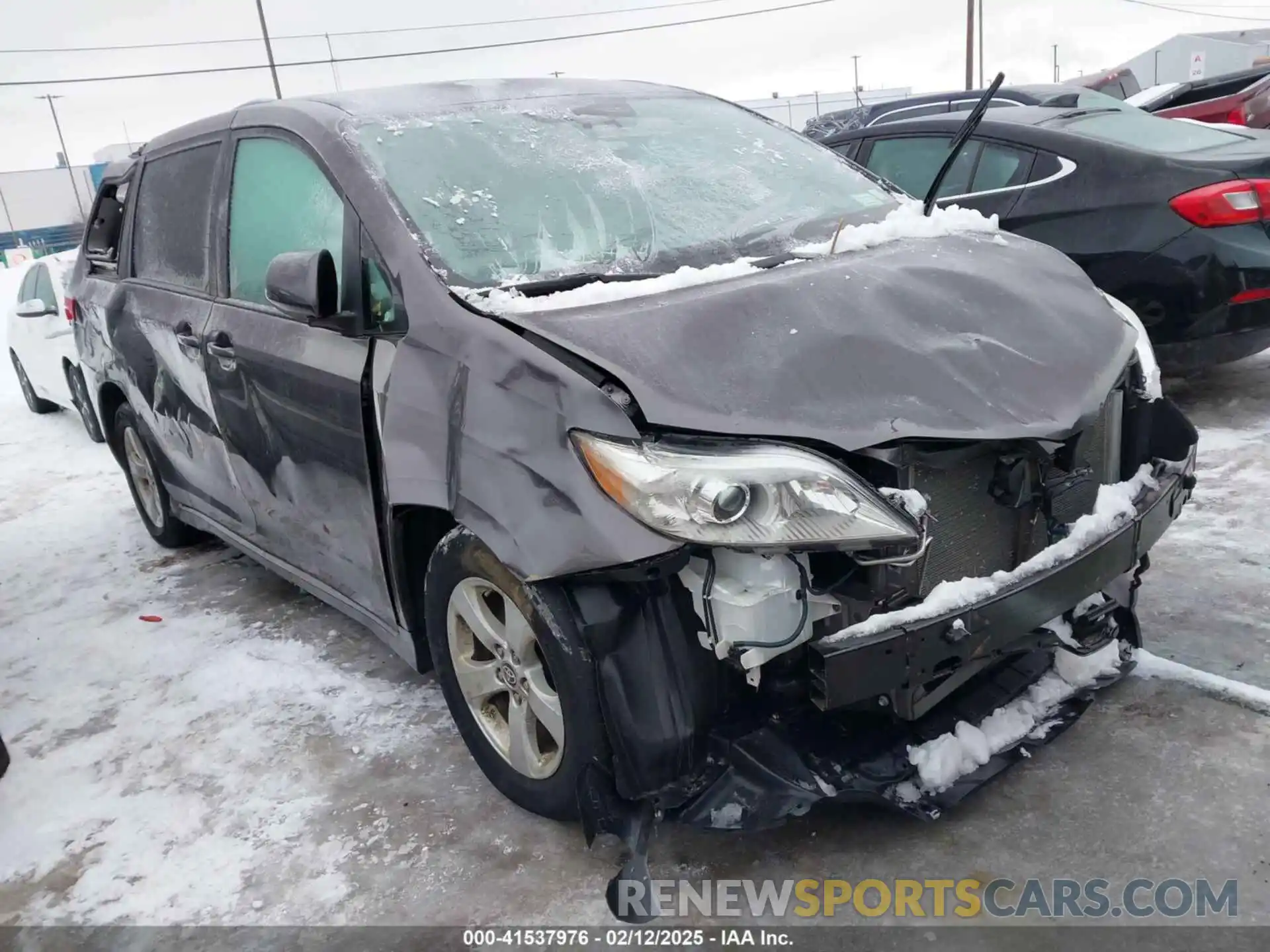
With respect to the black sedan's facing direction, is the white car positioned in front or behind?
in front

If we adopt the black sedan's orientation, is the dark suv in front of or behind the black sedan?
in front

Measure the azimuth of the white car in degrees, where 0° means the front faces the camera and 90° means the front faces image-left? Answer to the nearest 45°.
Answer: approximately 135°

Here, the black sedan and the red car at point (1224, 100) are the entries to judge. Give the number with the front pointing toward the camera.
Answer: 0

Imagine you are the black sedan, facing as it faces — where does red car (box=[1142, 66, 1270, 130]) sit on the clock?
The red car is roughly at 2 o'clock from the black sedan.

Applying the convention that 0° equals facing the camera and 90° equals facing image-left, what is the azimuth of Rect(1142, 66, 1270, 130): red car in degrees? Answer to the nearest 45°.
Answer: approximately 135°

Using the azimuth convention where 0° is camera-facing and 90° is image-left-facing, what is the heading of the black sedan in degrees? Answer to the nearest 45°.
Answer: approximately 135°

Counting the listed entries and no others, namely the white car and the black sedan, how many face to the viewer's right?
0

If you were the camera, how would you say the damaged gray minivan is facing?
facing the viewer and to the right of the viewer

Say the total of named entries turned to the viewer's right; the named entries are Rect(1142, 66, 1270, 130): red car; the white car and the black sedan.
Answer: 0

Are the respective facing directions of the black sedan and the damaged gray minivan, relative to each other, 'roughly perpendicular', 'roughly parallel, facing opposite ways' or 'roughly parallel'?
roughly parallel, facing opposite ways

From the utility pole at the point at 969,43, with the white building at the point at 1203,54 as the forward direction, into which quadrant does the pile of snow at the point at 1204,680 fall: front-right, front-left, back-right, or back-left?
back-right
